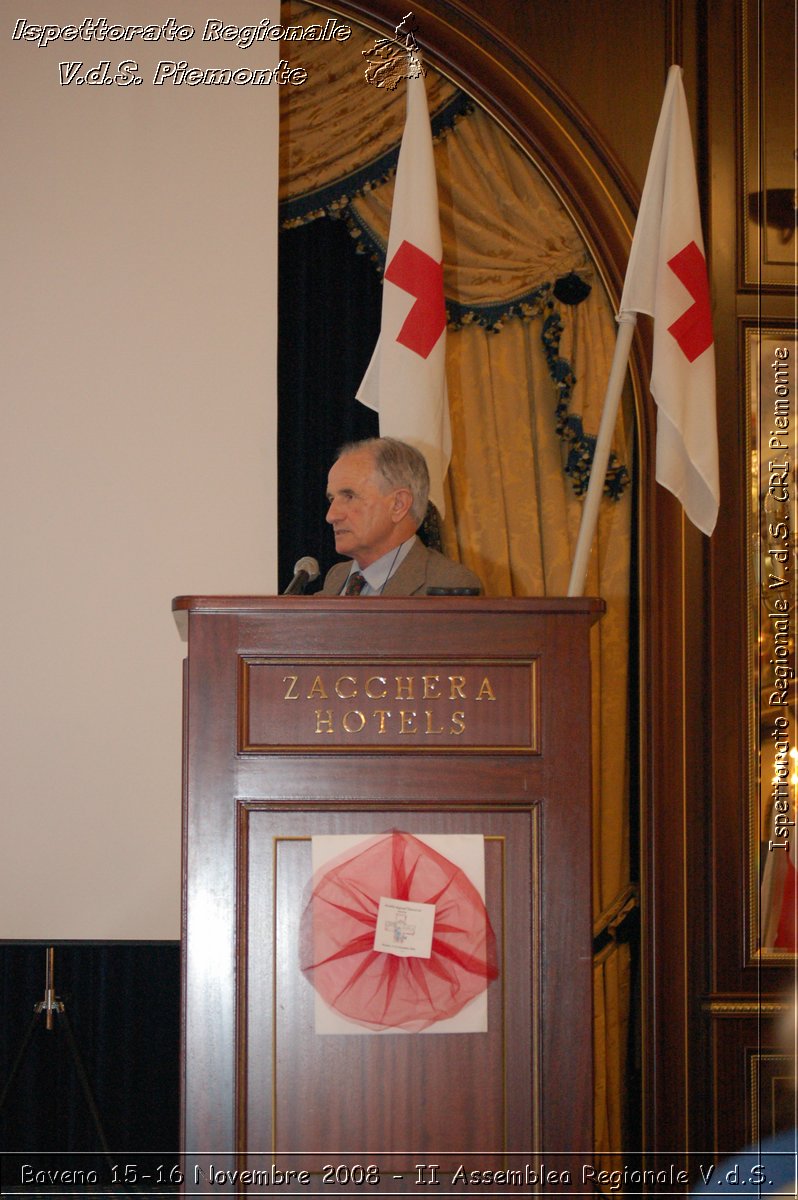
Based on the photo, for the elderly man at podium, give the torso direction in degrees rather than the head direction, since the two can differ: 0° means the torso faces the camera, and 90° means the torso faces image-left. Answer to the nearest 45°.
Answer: approximately 45°

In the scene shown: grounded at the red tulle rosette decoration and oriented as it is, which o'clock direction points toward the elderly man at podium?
The elderly man at podium is roughly at 6 o'clock from the red tulle rosette decoration.

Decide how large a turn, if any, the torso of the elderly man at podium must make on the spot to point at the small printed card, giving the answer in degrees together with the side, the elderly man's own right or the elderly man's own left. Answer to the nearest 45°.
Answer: approximately 45° to the elderly man's own left

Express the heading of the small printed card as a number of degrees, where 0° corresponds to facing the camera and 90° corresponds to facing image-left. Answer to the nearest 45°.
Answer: approximately 0°

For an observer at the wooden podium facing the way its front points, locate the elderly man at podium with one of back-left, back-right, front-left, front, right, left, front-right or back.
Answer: back

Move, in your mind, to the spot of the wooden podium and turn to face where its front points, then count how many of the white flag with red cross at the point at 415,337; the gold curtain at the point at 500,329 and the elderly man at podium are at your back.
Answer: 3

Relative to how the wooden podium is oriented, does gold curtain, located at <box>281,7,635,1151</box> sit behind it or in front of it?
behind

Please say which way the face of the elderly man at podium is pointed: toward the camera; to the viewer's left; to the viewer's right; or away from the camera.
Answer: to the viewer's left

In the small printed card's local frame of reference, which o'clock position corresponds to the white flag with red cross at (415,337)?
The white flag with red cross is roughly at 6 o'clock from the small printed card.

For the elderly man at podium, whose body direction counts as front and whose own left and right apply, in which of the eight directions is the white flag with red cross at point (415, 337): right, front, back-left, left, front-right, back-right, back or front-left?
back-right

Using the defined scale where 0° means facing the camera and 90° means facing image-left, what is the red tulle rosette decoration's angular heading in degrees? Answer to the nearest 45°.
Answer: approximately 0°
